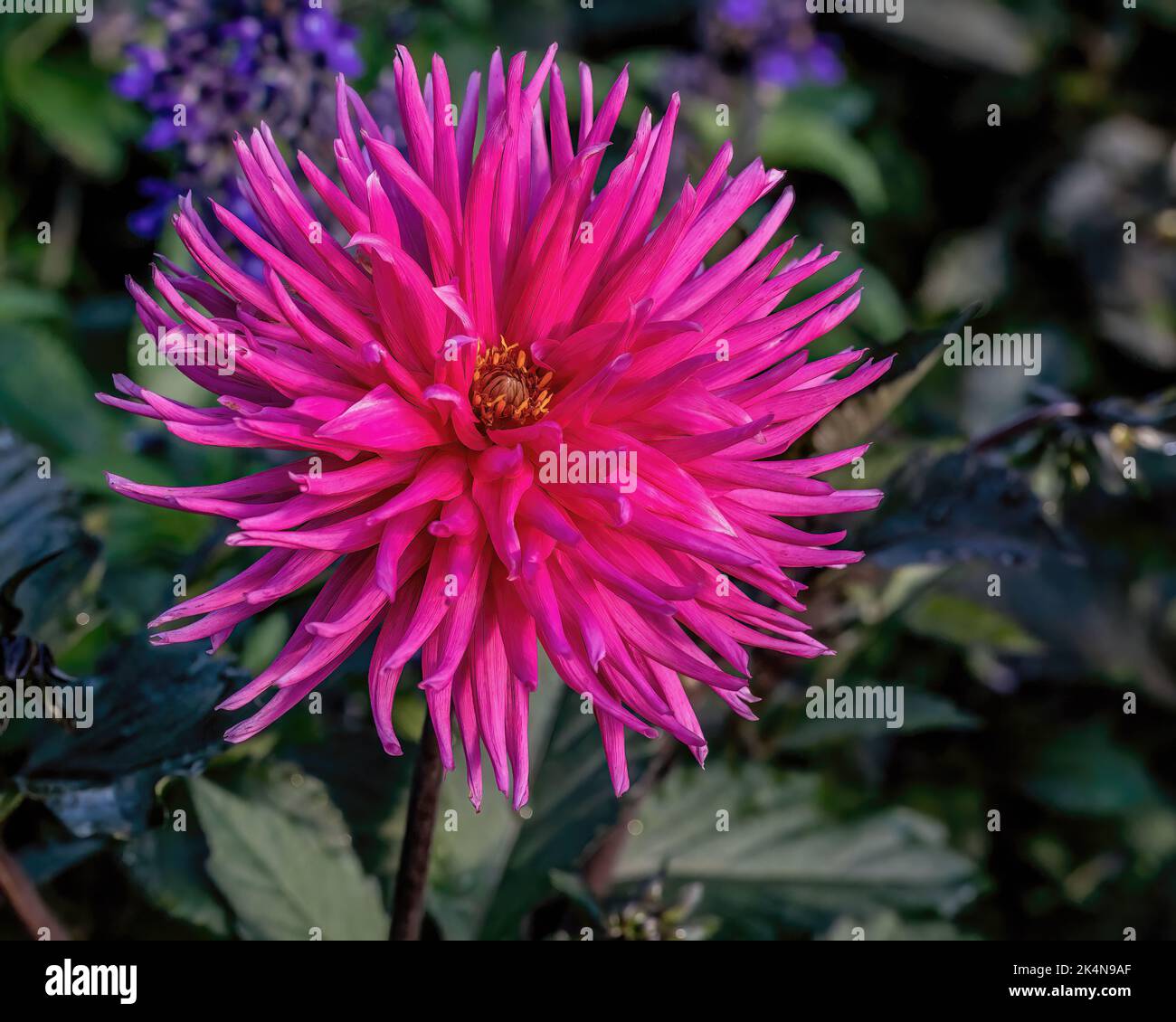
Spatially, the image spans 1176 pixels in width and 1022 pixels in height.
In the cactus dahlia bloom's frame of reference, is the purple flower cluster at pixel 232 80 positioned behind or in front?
behind

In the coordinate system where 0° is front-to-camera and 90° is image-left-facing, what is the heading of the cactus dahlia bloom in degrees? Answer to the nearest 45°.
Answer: approximately 0°

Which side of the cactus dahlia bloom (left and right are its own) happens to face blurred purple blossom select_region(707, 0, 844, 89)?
back
